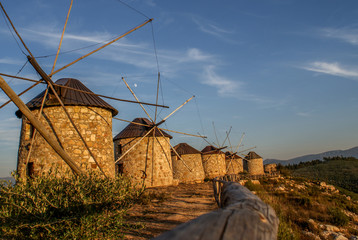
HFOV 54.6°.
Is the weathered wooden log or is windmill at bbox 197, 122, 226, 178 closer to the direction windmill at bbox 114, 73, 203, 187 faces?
the weathered wooden log

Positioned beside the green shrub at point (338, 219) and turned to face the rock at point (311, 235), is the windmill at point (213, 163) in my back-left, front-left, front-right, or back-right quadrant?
back-right

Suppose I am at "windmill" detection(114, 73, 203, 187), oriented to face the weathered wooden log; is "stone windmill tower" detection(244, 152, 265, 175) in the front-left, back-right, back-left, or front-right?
back-left

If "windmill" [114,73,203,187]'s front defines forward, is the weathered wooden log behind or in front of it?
in front

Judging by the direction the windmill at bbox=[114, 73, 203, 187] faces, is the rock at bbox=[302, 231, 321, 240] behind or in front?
in front

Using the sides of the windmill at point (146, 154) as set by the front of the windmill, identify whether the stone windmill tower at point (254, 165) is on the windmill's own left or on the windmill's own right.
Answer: on the windmill's own left

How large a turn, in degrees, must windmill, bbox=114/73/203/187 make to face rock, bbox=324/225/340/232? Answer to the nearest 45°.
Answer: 0° — it already faces it

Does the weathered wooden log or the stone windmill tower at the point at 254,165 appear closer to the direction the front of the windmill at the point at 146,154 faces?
the weathered wooden log
